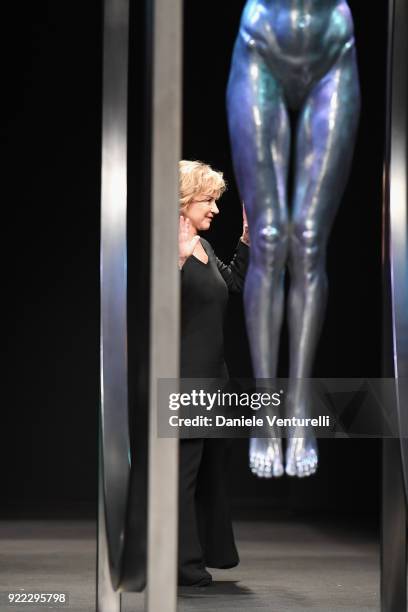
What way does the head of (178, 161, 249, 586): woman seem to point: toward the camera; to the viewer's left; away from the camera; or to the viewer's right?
to the viewer's right

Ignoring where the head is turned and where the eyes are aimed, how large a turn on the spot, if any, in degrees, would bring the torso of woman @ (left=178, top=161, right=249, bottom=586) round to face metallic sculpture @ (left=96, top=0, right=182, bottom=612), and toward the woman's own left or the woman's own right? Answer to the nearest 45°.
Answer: approximately 45° to the woman's own right

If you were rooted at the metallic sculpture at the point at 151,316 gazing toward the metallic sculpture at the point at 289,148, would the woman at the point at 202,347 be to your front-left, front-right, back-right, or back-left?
front-left

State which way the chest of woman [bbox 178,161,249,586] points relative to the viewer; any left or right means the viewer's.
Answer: facing the viewer and to the right of the viewer

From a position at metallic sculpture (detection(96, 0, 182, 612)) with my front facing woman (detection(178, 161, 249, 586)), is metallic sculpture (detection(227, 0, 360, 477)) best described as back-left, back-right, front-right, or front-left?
front-right
